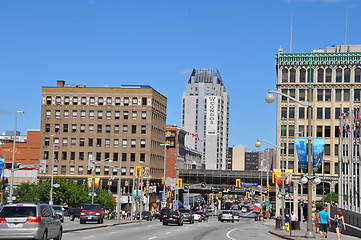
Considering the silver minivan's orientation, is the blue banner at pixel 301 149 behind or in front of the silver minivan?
in front

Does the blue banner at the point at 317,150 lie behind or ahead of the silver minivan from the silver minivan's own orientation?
ahead

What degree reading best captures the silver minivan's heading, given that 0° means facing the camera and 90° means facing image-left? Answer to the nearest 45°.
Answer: approximately 225°
